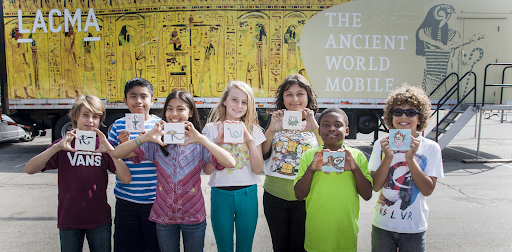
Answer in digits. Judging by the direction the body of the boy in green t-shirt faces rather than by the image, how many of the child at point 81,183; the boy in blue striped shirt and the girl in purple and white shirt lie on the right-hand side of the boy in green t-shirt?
3

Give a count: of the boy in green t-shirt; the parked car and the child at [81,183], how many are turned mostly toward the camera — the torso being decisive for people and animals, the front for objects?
2

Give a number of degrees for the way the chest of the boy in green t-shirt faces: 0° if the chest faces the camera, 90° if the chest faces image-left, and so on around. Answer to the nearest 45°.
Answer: approximately 0°

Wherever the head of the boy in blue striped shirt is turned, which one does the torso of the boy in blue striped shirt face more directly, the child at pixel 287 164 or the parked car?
the child

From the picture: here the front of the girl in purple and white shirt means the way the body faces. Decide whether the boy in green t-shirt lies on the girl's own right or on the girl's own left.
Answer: on the girl's own left

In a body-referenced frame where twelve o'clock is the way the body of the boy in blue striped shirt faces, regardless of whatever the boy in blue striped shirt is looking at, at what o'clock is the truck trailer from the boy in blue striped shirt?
The truck trailer is roughly at 7 o'clock from the boy in blue striped shirt.

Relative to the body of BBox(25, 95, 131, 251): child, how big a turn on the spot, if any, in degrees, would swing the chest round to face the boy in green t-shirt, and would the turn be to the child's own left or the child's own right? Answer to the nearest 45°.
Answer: approximately 45° to the child's own left
